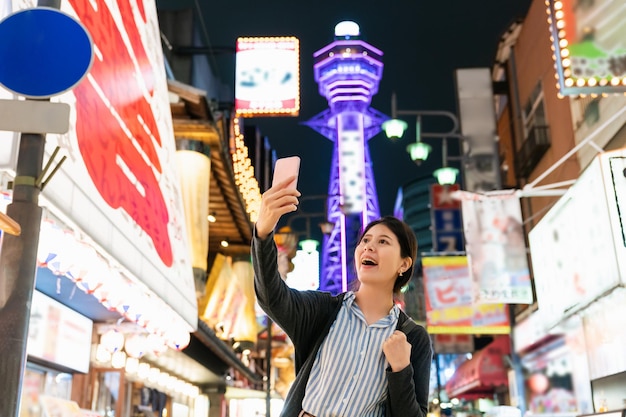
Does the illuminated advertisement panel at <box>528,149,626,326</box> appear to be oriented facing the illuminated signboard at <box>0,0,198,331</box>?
yes

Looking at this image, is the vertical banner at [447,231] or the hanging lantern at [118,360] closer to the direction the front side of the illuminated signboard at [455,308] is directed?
the hanging lantern

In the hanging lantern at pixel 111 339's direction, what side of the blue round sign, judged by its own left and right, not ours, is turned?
back
